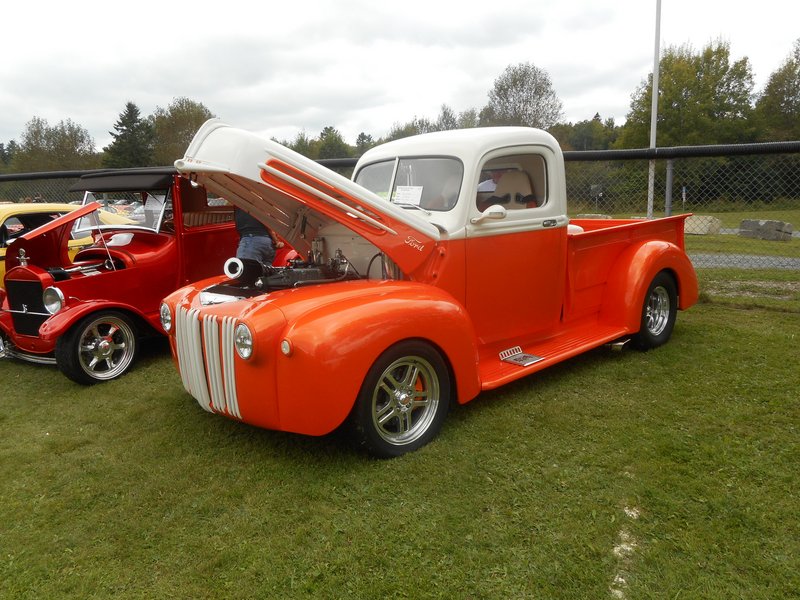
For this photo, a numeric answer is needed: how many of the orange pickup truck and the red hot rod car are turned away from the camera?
0

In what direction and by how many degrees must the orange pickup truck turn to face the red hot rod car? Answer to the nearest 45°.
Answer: approximately 90° to its right

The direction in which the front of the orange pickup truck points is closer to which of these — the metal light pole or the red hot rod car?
the red hot rod car

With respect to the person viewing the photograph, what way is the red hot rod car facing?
facing the viewer and to the left of the viewer

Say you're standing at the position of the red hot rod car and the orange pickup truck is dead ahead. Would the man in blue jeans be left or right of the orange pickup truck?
left

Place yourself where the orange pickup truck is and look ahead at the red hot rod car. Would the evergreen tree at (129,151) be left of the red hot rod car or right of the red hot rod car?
right

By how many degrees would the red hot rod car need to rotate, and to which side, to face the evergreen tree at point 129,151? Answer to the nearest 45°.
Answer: approximately 135° to its right

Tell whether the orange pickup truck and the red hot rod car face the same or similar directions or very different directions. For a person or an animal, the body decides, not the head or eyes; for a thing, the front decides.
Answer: same or similar directions

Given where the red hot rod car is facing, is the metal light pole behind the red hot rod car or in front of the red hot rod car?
behind

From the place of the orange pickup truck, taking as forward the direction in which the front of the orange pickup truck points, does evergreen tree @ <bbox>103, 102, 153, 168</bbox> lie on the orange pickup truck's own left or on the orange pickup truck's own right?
on the orange pickup truck's own right

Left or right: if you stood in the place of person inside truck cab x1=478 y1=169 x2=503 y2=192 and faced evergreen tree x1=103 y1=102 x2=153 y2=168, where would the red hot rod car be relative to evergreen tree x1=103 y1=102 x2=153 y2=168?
left

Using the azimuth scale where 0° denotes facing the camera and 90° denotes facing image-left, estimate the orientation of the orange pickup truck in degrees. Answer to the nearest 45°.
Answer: approximately 45°
